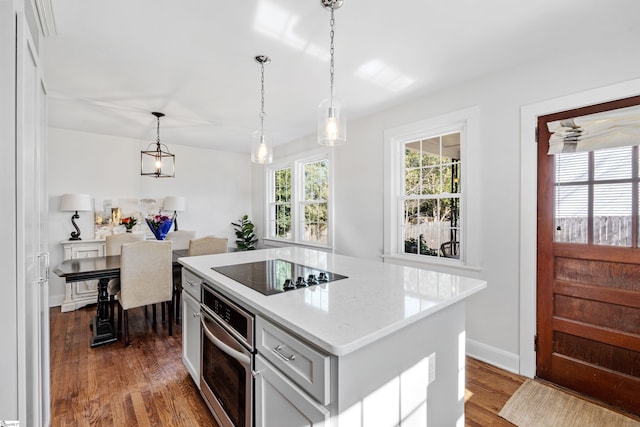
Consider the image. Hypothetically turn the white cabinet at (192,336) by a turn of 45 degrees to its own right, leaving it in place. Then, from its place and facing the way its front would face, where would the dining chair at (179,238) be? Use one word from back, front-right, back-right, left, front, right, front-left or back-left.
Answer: front-right

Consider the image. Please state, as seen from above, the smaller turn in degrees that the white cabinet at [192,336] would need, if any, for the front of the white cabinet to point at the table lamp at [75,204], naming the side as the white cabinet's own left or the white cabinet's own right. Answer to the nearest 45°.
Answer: approximately 45° to the white cabinet's own right

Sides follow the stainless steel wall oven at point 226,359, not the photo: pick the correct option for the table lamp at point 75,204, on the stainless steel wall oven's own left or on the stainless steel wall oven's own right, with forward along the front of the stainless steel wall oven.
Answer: on the stainless steel wall oven's own right

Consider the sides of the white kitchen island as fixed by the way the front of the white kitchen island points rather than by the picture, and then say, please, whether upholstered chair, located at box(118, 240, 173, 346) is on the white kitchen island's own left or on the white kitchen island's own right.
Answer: on the white kitchen island's own right

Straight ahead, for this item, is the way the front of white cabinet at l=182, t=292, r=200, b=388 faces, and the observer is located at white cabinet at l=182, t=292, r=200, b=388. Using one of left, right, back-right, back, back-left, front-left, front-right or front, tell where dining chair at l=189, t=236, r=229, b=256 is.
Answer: right

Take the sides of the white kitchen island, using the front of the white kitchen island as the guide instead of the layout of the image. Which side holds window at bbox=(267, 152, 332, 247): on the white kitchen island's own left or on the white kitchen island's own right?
on the white kitchen island's own right

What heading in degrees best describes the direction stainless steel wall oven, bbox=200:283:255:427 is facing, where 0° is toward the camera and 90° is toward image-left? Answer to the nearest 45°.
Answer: approximately 45°

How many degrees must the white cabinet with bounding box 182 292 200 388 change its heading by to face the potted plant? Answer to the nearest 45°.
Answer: approximately 90° to its right

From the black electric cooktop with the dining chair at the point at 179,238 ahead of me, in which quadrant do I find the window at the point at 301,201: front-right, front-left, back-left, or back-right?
front-right

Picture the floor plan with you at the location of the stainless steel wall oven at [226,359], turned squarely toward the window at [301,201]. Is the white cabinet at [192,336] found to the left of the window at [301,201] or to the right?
left

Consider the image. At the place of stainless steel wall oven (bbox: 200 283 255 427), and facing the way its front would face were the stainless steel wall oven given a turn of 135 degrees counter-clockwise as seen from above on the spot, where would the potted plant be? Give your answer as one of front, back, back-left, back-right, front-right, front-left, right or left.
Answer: left

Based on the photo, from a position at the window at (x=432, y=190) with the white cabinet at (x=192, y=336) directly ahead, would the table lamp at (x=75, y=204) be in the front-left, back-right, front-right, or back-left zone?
front-right

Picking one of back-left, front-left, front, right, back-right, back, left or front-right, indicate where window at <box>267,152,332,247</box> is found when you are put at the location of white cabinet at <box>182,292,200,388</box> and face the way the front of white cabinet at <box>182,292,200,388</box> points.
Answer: back-right

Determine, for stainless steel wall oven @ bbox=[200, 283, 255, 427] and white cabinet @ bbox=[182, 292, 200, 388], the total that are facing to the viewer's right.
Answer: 0

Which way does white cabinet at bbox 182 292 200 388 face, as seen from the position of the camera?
facing to the left of the viewer
